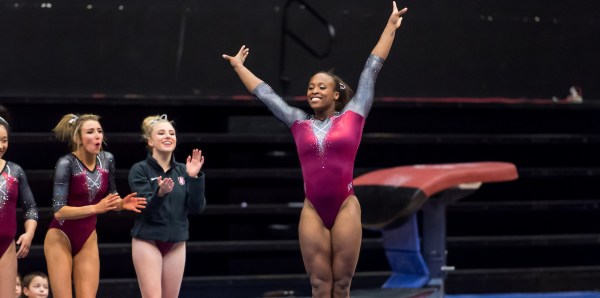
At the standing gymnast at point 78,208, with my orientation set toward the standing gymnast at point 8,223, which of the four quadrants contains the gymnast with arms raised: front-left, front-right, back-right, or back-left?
back-left

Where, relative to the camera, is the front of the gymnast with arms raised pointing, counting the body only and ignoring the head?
toward the camera

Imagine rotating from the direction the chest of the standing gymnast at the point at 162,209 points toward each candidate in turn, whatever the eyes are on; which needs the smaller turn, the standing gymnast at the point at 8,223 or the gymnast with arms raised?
the gymnast with arms raised

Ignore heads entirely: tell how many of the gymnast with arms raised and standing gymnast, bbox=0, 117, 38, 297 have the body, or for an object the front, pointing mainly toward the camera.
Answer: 2

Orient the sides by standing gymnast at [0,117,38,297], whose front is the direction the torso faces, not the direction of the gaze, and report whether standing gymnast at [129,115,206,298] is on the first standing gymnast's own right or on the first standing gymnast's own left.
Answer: on the first standing gymnast's own left

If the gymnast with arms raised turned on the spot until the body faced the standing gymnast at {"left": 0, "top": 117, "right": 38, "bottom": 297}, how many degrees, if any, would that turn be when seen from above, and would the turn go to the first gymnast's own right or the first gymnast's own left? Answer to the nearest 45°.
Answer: approximately 90° to the first gymnast's own right

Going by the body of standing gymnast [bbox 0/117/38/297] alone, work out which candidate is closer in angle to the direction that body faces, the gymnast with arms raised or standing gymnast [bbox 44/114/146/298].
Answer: the gymnast with arms raised

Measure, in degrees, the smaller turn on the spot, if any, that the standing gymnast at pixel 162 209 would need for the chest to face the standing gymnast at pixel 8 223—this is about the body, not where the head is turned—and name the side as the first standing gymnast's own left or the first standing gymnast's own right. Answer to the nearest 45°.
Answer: approximately 135° to the first standing gymnast's own right

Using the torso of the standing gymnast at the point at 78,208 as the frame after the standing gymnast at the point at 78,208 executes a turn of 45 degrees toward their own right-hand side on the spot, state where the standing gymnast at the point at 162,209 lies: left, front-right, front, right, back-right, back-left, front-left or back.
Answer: left

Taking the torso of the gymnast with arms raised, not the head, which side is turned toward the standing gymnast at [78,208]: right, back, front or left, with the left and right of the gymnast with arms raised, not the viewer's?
right

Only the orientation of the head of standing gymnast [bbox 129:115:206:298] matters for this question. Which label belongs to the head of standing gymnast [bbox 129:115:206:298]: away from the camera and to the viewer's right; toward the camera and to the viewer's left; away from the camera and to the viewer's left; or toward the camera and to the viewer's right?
toward the camera and to the viewer's right

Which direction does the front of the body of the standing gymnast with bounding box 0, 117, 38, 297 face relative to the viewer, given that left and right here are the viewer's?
facing the viewer

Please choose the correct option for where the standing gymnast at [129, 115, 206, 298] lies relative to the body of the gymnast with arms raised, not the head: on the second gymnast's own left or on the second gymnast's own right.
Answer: on the second gymnast's own right
